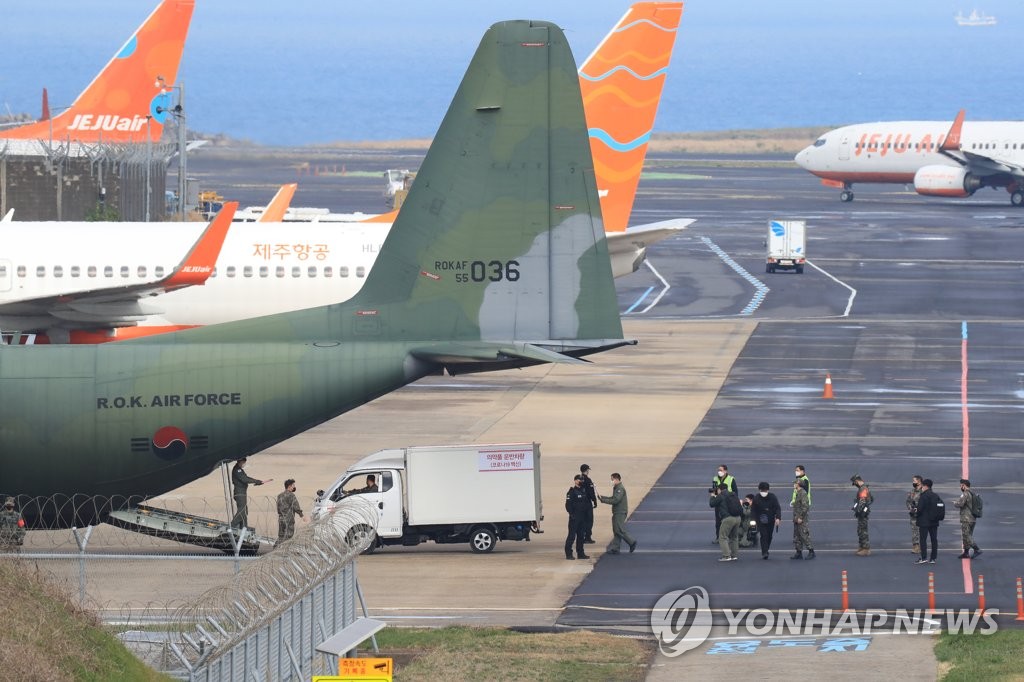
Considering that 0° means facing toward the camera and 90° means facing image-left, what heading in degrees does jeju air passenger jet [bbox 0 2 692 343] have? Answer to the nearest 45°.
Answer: approximately 90°

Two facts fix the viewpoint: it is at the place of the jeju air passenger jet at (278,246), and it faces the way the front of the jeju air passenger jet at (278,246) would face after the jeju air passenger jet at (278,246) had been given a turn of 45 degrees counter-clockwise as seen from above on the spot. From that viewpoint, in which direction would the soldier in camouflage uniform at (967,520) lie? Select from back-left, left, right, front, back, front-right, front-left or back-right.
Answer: left

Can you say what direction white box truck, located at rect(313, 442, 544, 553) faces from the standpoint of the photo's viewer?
facing to the left of the viewer

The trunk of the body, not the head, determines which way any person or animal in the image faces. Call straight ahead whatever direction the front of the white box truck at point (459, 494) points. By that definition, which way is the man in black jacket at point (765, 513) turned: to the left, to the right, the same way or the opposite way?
to the left

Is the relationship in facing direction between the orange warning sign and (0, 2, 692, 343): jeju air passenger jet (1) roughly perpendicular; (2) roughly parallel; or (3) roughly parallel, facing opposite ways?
roughly perpendicular

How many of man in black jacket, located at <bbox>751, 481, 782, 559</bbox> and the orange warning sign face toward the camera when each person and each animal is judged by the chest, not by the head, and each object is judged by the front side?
2

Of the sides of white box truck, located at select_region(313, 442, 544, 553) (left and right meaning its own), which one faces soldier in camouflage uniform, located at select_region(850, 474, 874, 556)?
back

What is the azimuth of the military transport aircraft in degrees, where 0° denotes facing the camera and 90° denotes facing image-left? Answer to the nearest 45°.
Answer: approximately 90°

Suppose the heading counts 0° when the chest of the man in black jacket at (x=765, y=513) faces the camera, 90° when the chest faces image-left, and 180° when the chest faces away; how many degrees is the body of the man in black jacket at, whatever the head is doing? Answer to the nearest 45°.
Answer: approximately 0°

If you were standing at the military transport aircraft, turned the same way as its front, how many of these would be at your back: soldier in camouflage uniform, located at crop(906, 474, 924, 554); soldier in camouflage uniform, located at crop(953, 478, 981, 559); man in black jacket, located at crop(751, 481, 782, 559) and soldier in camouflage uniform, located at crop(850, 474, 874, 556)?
4

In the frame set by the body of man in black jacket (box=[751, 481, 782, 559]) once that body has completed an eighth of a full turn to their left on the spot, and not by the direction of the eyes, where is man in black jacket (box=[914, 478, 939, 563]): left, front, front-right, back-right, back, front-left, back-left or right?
front-left

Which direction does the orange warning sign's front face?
toward the camera

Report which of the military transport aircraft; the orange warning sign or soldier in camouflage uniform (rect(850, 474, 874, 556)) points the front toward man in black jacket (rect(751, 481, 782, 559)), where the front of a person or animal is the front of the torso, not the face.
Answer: the soldier in camouflage uniform

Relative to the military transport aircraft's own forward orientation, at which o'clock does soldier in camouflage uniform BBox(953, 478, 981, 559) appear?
The soldier in camouflage uniform is roughly at 6 o'clock from the military transport aircraft.

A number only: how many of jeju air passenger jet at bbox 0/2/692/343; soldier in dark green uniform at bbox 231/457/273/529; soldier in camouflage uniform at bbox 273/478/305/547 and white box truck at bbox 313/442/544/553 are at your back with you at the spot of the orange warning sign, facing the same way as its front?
4

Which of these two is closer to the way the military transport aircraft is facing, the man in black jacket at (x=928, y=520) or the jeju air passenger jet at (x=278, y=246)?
the jeju air passenger jet

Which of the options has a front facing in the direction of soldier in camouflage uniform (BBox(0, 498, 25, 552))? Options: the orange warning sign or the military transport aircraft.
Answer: the military transport aircraft
